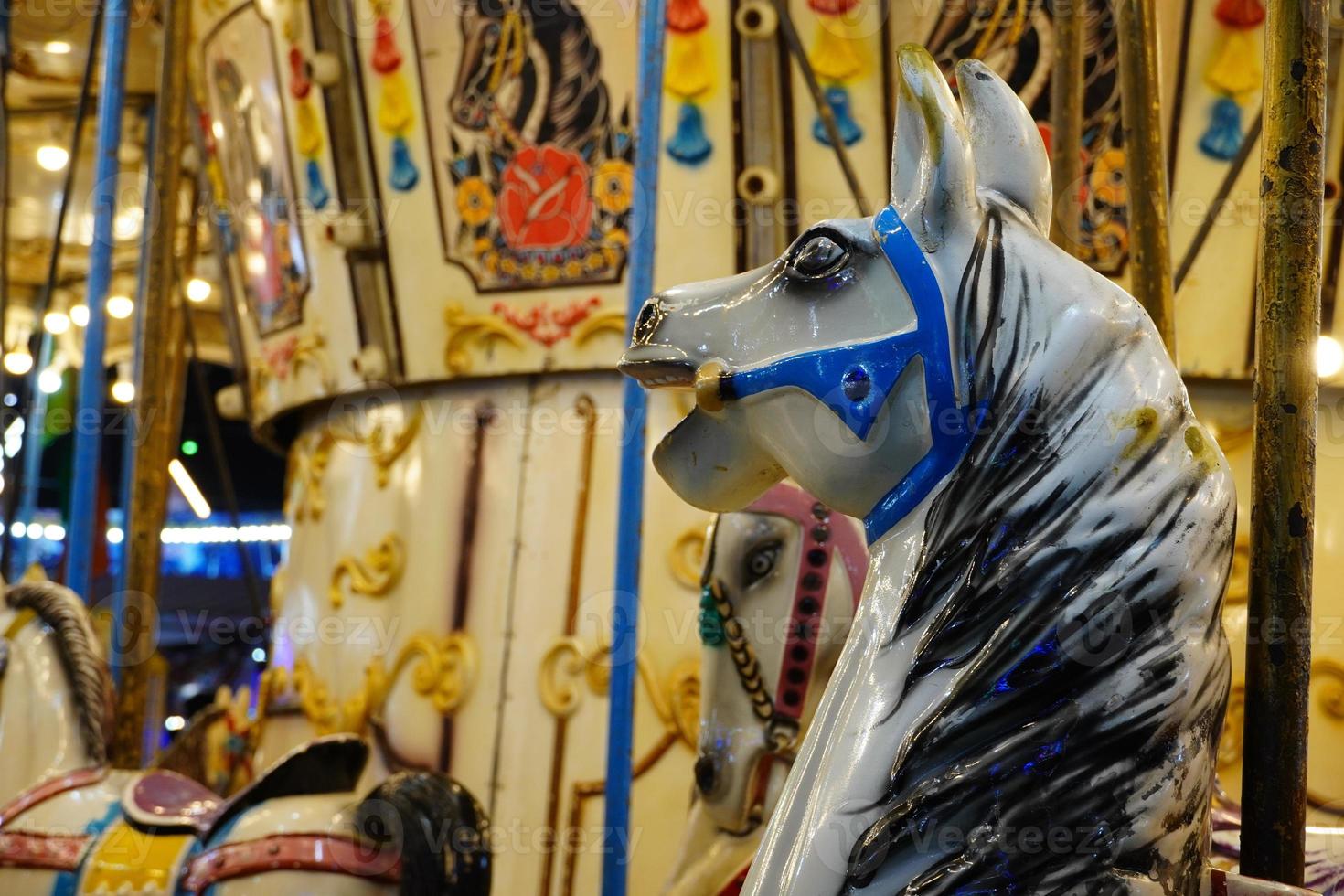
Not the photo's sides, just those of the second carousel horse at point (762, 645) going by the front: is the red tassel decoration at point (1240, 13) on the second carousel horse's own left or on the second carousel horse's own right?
on the second carousel horse's own right

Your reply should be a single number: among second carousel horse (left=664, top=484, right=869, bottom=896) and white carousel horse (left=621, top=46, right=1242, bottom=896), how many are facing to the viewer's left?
2

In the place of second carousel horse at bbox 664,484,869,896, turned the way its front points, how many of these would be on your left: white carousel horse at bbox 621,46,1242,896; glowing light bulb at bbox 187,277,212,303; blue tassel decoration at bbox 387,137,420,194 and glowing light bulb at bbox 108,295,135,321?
1

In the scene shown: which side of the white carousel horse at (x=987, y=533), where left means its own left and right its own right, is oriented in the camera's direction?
left

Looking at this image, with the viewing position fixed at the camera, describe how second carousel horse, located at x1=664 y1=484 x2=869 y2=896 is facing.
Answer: facing to the left of the viewer

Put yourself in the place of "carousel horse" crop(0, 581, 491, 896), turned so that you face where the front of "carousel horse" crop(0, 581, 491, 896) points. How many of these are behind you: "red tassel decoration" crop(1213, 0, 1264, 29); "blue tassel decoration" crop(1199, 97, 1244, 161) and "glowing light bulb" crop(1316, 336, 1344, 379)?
3

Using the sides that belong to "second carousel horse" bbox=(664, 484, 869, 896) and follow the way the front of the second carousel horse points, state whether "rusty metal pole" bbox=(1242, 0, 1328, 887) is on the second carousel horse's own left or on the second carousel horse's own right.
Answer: on the second carousel horse's own left

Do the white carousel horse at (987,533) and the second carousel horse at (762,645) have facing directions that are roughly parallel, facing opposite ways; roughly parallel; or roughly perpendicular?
roughly parallel

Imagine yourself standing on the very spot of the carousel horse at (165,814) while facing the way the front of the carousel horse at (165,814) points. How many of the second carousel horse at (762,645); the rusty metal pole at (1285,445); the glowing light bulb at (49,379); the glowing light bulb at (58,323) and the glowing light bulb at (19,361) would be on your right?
3

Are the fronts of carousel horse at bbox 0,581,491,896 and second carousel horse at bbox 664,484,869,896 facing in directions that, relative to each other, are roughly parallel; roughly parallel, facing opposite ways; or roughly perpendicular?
roughly parallel

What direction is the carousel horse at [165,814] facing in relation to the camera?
to the viewer's left

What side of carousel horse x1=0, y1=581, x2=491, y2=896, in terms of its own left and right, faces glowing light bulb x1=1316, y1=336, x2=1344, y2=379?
back

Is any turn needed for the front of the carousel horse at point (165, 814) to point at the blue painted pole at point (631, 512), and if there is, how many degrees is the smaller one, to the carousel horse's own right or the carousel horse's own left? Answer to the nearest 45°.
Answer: approximately 180°
